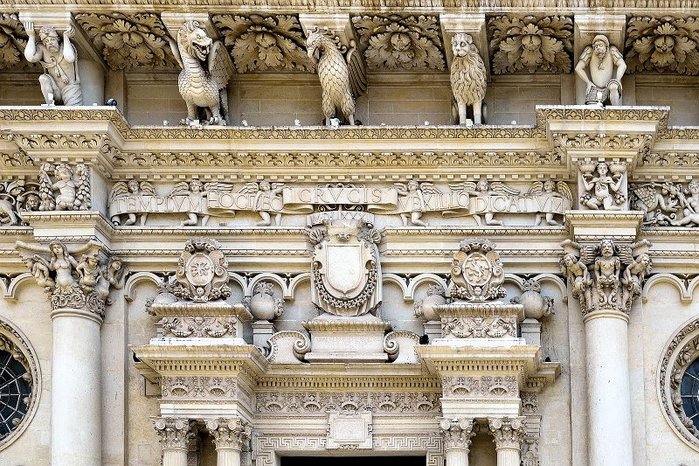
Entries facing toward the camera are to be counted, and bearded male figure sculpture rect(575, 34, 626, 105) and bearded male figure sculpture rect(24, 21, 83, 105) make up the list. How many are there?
2

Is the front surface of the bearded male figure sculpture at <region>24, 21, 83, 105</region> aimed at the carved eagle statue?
no

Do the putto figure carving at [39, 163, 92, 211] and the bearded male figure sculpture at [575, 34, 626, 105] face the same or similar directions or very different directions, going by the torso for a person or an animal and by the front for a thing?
same or similar directions

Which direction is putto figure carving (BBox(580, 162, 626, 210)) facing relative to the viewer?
toward the camera

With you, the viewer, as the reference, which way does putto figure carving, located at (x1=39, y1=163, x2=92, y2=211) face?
facing the viewer

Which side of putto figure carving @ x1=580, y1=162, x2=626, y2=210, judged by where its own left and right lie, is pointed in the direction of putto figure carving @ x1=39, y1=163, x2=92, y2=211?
right

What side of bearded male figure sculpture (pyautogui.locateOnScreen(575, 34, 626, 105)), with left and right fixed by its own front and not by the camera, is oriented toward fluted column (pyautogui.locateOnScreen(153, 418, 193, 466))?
right

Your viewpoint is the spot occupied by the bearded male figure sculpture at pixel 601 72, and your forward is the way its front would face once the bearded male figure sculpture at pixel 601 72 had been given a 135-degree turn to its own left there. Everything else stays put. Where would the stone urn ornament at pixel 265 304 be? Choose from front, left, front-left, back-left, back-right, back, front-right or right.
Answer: back-left

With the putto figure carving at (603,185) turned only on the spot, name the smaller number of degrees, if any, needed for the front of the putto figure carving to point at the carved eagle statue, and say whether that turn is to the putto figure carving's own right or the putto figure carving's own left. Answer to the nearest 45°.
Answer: approximately 90° to the putto figure carving's own right

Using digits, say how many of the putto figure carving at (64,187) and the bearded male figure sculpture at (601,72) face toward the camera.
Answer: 2

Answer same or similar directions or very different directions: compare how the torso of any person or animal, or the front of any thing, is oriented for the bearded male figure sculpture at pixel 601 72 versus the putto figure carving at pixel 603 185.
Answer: same or similar directions

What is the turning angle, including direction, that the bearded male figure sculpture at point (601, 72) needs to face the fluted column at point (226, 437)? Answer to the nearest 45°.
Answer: approximately 90° to its right

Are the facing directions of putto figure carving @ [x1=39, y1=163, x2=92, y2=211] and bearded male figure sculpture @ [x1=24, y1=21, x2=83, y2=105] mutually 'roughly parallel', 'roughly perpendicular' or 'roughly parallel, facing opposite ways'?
roughly parallel

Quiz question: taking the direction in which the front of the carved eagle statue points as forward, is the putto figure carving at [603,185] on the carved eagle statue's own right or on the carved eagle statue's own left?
on the carved eagle statue's own left

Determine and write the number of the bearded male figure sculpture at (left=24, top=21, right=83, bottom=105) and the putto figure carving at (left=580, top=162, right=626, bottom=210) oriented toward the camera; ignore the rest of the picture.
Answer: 2

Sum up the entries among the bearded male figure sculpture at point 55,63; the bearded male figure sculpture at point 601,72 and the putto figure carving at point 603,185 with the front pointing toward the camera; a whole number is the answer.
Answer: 3

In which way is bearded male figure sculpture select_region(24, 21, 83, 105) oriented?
toward the camera
